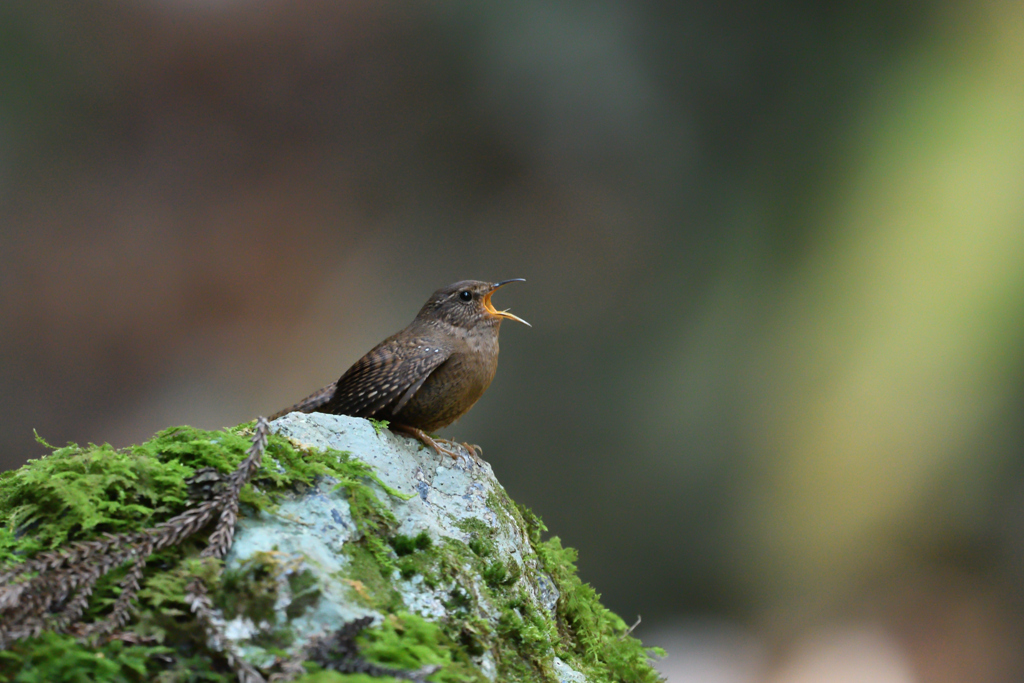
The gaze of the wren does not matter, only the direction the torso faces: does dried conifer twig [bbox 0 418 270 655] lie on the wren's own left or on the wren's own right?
on the wren's own right

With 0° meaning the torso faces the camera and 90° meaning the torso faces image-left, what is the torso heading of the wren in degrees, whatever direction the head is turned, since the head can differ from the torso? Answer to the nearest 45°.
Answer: approximately 270°
